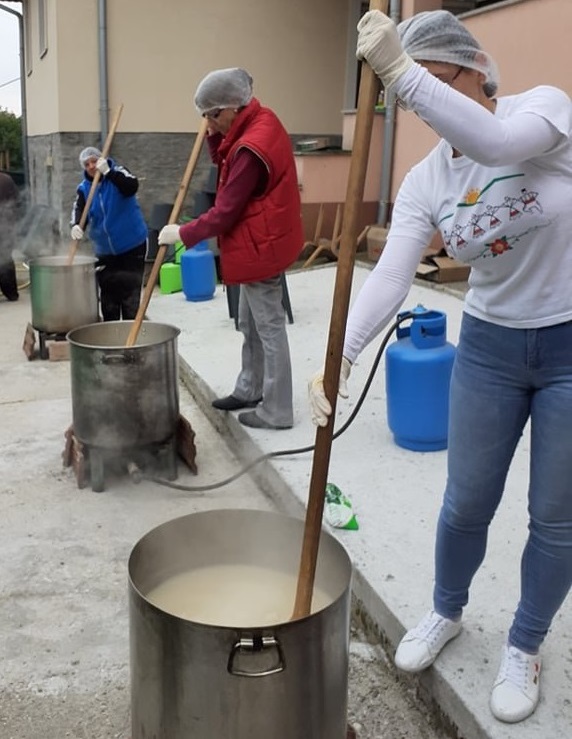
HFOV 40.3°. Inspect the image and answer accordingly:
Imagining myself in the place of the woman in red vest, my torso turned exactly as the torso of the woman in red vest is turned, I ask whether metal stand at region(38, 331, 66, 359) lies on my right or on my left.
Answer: on my right

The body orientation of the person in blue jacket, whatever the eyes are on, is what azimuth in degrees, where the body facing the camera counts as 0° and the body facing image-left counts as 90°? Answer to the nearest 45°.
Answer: approximately 45°

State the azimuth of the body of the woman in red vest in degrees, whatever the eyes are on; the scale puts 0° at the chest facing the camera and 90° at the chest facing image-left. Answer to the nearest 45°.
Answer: approximately 90°

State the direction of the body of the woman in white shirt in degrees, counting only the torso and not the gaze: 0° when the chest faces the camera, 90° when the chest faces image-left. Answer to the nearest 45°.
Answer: approximately 45°

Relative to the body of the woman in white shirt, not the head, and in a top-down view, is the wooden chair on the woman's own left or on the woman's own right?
on the woman's own right

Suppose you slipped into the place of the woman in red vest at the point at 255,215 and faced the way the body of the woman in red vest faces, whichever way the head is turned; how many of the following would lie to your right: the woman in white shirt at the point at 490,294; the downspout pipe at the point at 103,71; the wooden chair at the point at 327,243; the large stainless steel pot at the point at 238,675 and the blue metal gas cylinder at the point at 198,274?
3

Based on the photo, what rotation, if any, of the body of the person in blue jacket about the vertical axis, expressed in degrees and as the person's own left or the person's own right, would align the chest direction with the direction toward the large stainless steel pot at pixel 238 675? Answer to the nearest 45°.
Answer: approximately 45° to the person's own left
